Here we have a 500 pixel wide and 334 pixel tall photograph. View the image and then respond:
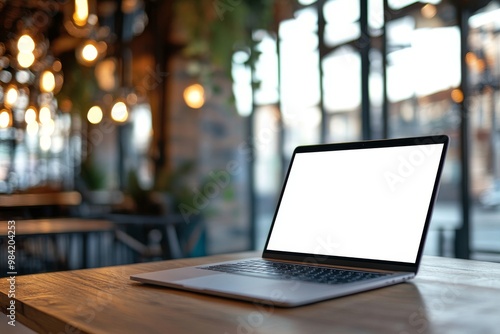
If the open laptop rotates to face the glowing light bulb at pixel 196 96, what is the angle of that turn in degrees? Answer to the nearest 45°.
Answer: approximately 135° to its right

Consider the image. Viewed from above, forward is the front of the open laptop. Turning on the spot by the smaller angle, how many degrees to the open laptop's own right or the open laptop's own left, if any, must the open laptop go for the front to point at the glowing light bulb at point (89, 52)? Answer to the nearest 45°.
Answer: approximately 90° to the open laptop's own right

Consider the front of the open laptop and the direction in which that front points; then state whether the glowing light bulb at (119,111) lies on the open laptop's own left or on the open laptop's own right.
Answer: on the open laptop's own right

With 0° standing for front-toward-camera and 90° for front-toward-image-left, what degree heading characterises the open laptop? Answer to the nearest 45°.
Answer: approximately 45°

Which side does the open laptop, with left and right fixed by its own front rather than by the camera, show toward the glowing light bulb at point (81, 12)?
right

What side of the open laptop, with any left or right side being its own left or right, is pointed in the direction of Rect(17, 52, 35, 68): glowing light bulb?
right

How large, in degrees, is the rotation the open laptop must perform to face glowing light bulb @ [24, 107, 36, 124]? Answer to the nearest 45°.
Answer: approximately 90° to its right
